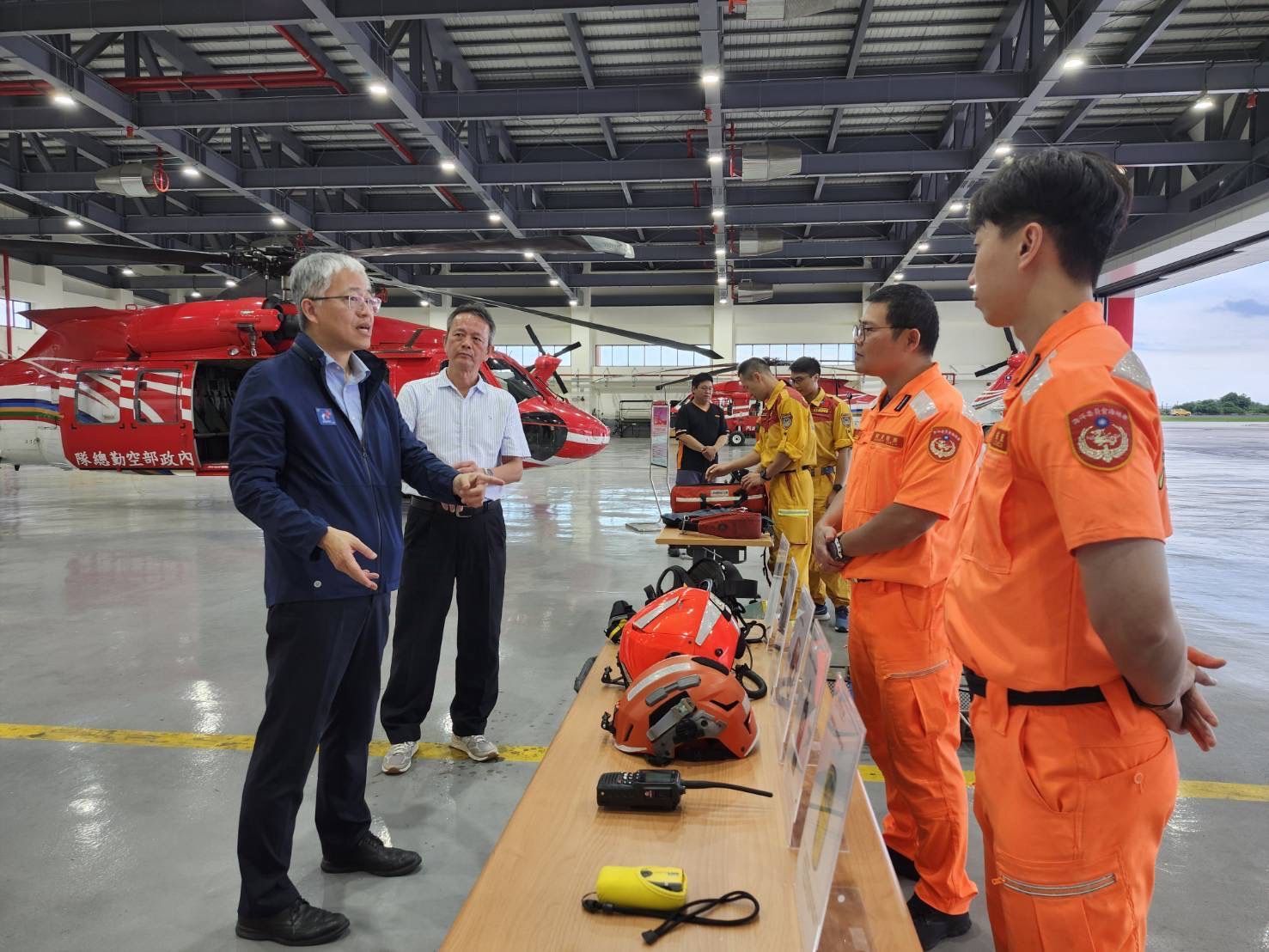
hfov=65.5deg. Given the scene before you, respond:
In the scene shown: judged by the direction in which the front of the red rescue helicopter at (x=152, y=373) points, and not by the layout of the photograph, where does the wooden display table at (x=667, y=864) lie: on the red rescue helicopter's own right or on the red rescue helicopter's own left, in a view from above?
on the red rescue helicopter's own right

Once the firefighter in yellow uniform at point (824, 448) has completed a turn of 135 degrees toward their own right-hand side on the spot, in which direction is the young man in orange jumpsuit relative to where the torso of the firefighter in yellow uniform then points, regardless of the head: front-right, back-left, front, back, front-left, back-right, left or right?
back

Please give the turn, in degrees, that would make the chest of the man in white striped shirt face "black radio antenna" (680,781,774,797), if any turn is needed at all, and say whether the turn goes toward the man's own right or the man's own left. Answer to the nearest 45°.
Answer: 0° — they already face it

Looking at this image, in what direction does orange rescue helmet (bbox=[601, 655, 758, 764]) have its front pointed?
to the viewer's left

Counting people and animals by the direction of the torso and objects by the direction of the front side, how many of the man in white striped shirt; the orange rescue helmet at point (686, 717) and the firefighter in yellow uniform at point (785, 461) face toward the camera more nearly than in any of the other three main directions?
1

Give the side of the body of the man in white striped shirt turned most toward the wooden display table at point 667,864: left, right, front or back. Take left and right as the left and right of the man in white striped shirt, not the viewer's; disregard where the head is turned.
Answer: front

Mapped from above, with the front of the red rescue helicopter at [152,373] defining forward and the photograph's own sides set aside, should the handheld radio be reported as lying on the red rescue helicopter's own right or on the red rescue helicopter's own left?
on the red rescue helicopter's own right

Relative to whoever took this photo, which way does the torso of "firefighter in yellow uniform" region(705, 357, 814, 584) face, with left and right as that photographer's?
facing to the left of the viewer

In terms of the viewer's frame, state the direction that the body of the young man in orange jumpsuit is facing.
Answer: to the viewer's left

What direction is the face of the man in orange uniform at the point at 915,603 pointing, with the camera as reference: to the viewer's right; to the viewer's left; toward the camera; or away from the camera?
to the viewer's left

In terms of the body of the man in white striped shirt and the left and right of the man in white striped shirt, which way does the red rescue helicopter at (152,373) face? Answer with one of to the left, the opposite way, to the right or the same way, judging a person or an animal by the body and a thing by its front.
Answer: to the left

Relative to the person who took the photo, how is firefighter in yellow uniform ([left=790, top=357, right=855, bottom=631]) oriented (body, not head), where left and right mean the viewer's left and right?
facing the viewer and to the left of the viewer

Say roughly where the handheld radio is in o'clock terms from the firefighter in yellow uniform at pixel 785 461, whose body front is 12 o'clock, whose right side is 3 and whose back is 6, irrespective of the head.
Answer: The handheld radio is roughly at 9 o'clock from the firefighter in yellow uniform.

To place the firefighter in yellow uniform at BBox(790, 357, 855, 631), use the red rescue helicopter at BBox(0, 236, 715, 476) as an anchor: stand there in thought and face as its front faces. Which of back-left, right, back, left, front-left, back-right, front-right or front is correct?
front-right

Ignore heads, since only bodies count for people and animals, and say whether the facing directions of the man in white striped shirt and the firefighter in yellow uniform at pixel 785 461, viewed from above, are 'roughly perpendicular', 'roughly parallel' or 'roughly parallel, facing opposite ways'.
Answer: roughly perpendicular

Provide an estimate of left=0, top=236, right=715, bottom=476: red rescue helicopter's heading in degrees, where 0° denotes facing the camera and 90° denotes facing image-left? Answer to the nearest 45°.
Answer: approximately 270°

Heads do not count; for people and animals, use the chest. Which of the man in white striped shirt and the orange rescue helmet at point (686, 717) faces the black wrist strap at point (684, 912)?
the man in white striped shirt
